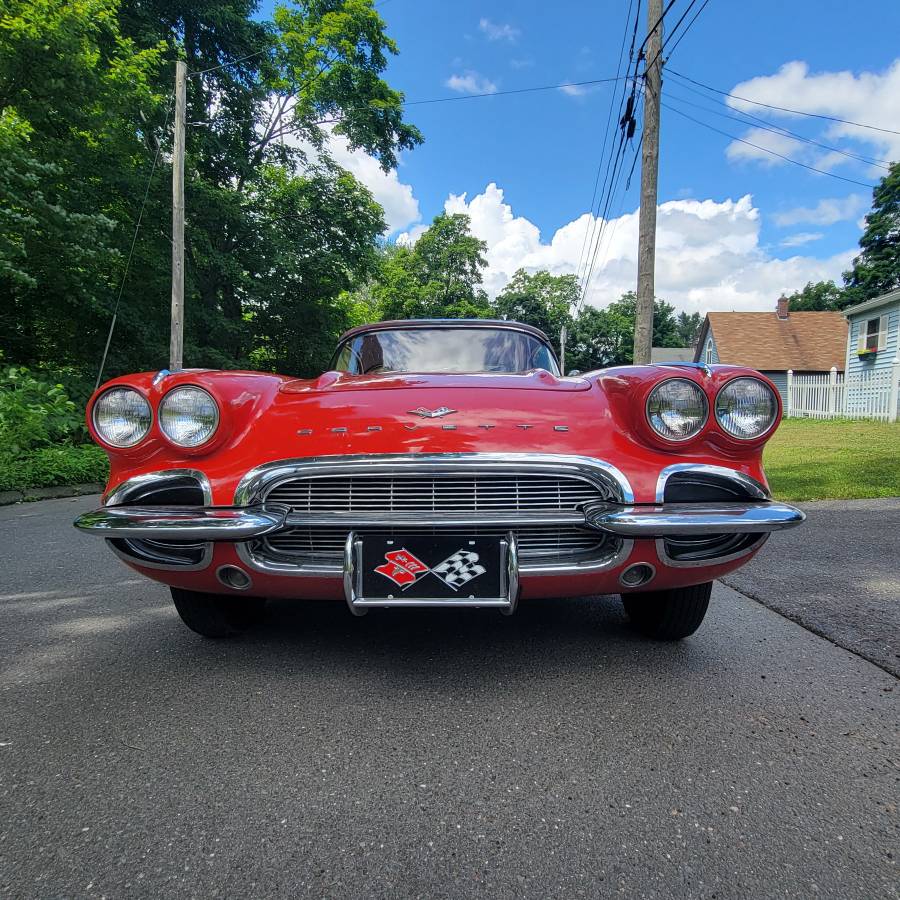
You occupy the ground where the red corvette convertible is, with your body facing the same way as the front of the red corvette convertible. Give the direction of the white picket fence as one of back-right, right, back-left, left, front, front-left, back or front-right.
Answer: back-left

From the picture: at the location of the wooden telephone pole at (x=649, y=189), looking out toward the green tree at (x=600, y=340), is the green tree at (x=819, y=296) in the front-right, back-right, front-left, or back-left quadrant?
front-right

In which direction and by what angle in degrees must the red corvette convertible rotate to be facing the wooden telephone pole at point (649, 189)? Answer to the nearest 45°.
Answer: approximately 135° to its left

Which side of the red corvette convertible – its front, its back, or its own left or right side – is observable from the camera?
front

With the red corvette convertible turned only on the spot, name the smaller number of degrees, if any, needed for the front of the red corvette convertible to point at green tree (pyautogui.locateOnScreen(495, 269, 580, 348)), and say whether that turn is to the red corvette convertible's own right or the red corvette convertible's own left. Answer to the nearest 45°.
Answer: approximately 180°

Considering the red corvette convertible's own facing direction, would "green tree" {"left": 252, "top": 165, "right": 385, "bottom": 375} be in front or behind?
behind

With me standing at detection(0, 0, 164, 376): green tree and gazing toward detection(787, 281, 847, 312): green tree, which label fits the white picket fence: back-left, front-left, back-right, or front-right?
front-right

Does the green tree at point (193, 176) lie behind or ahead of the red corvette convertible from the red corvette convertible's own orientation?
behind

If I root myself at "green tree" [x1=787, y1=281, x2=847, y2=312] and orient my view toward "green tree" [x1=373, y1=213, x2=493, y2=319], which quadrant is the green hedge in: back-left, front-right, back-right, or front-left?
front-left

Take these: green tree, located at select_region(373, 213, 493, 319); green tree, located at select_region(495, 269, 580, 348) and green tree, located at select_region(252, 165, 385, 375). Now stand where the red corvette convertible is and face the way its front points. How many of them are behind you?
3

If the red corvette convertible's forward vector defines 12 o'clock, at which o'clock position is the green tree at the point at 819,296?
The green tree is roughly at 7 o'clock from the red corvette convertible.

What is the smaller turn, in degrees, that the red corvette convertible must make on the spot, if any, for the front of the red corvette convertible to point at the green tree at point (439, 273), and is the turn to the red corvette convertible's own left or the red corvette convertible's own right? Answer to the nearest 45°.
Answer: approximately 180°

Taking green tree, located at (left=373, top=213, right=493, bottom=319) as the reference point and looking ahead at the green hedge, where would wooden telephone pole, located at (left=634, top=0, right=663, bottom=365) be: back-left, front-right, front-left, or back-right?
front-left

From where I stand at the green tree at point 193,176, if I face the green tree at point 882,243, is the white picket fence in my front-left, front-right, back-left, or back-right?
front-right

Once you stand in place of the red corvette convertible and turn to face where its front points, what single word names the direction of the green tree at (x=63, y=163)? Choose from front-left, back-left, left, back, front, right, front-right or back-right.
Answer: back-right

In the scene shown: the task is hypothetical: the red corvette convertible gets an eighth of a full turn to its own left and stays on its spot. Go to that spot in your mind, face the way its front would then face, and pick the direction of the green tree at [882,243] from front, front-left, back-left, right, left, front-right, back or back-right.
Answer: left
